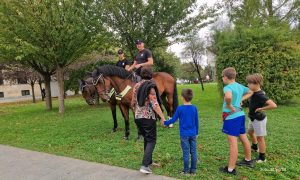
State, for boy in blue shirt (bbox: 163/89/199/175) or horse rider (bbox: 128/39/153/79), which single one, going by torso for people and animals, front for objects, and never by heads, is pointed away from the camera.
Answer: the boy in blue shirt

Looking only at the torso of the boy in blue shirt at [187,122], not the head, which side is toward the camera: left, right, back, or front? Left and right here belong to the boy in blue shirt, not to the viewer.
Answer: back

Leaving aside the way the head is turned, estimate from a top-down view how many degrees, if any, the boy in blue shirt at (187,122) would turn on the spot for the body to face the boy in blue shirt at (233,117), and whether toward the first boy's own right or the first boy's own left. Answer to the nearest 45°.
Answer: approximately 90° to the first boy's own right

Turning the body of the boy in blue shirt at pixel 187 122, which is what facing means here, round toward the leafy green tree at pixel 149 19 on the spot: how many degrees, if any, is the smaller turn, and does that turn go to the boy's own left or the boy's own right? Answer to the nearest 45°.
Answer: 0° — they already face it

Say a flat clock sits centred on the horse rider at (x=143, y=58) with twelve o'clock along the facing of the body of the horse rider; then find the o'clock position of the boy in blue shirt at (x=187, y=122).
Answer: The boy in blue shirt is roughly at 10 o'clock from the horse rider.

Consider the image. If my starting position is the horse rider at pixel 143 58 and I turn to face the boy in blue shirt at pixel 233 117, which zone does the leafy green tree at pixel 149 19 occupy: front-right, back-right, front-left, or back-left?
back-left

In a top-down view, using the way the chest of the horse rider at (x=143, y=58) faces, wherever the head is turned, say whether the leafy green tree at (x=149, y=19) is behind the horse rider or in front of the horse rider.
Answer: behind

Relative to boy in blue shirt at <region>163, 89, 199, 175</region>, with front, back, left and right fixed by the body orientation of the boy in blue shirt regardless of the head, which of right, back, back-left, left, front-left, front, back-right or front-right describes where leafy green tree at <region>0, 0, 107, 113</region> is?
front-left

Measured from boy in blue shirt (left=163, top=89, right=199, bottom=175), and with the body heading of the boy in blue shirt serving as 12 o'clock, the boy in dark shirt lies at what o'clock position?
The boy in dark shirt is roughly at 2 o'clock from the boy in blue shirt.

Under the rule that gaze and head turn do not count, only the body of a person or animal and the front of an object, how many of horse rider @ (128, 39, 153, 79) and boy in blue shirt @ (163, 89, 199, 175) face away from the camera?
1

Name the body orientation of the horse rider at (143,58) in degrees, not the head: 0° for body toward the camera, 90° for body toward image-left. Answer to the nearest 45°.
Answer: approximately 45°

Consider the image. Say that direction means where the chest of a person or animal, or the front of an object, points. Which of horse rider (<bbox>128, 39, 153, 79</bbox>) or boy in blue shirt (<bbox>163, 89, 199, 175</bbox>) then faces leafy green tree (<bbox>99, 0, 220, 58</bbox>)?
the boy in blue shirt
